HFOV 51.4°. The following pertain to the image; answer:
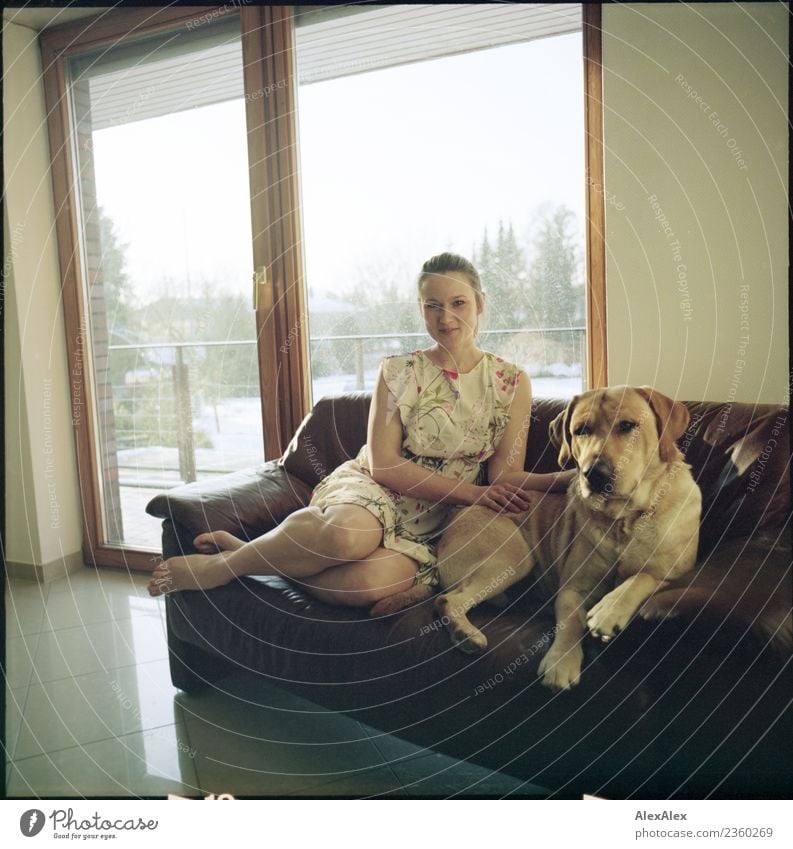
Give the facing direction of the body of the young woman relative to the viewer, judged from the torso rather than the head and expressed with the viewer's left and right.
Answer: facing the viewer

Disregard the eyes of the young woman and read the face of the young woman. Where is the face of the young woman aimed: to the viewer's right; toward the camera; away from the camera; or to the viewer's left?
toward the camera

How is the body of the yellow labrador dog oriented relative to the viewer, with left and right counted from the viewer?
facing the viewer and to the right of the viewer

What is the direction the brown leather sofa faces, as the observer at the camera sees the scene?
facing the viewer and to the left of the viewer

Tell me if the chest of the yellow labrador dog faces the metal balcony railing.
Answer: no

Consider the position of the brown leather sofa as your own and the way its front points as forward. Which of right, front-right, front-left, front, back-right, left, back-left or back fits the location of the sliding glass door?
right

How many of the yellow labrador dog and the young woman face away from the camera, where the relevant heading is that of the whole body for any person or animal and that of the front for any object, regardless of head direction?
0

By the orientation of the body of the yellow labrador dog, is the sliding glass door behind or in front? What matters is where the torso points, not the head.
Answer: behind

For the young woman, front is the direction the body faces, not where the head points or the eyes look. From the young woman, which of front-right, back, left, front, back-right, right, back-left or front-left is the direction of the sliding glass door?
back-right

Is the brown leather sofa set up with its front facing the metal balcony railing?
no
